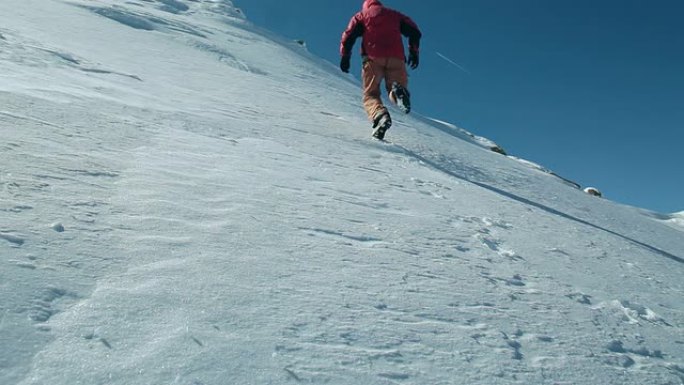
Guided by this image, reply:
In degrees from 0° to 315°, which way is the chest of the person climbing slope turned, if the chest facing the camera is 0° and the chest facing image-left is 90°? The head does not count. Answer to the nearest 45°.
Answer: approximately 180°
